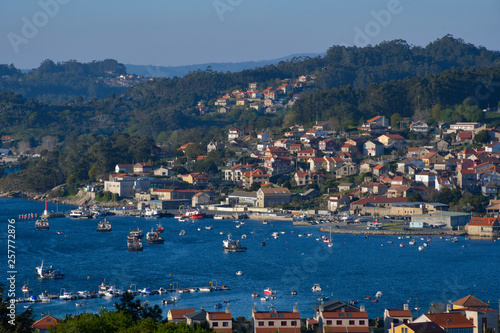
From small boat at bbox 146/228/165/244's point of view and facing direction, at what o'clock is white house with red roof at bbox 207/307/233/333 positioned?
The white house with red roof is roughly at 9 o'clock from the small boat.

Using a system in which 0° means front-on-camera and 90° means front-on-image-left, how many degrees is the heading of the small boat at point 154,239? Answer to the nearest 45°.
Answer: approximately 90°

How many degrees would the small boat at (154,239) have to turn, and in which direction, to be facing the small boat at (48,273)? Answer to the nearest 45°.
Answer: approximately 45° to its left

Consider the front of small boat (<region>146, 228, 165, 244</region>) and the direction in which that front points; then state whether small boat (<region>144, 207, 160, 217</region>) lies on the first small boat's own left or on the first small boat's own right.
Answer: on the first small boat's own right

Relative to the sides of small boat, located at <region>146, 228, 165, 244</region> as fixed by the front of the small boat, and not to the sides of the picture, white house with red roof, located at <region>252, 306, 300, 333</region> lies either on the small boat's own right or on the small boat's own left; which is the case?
on the small boat's own left
